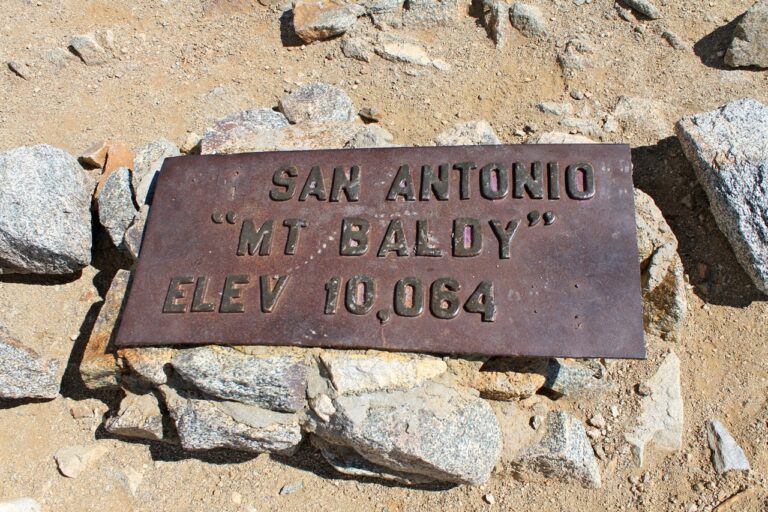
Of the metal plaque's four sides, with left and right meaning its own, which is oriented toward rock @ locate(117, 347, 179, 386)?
right

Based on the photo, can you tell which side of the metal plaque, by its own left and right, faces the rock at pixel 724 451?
left

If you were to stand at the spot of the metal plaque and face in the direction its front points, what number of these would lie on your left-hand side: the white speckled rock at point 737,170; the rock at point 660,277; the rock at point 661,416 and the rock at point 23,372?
3

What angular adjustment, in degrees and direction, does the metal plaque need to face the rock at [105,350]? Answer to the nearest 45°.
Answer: approximately 90° to its right

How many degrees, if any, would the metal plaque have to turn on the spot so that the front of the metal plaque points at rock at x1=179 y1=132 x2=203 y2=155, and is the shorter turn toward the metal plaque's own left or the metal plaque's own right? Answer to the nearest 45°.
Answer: approximately 135° to the metal plaque's own right

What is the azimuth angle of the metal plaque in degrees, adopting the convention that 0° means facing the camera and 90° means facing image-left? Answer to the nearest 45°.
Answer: approximately 0°
